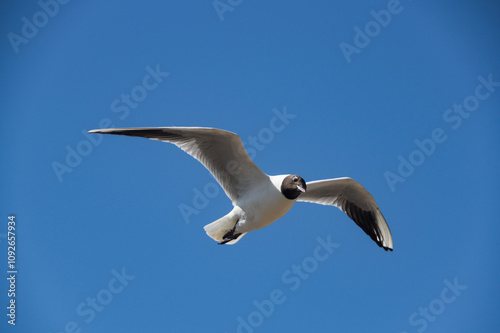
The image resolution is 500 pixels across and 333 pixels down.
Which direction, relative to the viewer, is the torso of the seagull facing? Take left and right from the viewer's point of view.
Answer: facing the viewer and to the right of the viewer
